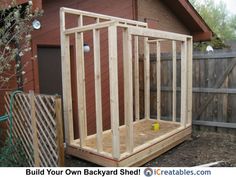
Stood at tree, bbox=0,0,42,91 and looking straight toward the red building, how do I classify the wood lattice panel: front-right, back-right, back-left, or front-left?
back-right

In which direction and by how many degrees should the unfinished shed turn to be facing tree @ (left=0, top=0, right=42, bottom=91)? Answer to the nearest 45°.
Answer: approximately 135° to its right

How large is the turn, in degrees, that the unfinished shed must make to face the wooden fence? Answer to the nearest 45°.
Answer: approximately 90° to its left
